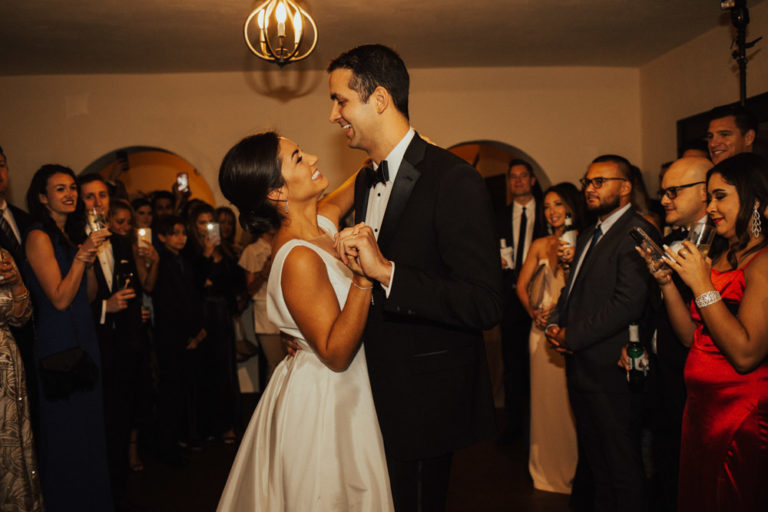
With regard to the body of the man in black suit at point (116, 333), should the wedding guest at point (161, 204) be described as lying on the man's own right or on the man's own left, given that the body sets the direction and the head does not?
on the man's own left

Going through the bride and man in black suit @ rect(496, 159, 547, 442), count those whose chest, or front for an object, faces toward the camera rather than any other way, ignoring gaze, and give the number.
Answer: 1

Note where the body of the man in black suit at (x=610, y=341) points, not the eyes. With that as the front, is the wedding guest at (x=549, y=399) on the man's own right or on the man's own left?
on the man's own right

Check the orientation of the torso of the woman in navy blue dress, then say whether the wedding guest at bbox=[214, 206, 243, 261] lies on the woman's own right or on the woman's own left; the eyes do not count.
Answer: on the woman's own left

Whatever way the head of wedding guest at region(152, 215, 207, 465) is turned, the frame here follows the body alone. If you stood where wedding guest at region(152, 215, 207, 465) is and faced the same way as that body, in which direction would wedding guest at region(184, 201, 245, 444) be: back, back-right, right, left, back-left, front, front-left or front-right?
left

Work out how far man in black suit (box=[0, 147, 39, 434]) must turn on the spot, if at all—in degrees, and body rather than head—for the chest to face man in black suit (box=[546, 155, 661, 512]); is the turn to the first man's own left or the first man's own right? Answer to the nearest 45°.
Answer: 0° — they already face them

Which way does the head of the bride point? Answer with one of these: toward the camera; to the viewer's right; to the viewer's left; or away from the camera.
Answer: to the viewer's right

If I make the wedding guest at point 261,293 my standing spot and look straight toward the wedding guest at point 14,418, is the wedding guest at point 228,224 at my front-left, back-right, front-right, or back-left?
back-right

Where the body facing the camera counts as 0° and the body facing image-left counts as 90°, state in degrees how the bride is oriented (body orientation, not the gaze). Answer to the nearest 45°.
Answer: approximately 270°

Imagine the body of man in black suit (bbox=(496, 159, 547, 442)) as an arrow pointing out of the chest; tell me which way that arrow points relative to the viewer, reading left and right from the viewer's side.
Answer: facing the viewer

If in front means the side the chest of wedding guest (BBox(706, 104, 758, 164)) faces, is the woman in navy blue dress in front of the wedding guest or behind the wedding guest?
in front

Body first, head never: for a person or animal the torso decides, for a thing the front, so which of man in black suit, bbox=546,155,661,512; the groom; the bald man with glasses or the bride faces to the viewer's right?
the bride

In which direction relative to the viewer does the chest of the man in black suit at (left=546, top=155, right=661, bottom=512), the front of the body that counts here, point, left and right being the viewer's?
facing the viewer and to the left of the viewer

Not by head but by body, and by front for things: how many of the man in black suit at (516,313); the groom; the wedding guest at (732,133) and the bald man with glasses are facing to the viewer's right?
0

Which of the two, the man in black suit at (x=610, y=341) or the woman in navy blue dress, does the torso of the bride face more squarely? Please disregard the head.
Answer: the man in black suit

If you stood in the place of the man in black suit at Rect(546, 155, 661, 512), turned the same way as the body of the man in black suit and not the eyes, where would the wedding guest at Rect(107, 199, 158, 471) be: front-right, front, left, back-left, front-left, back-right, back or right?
front-right
